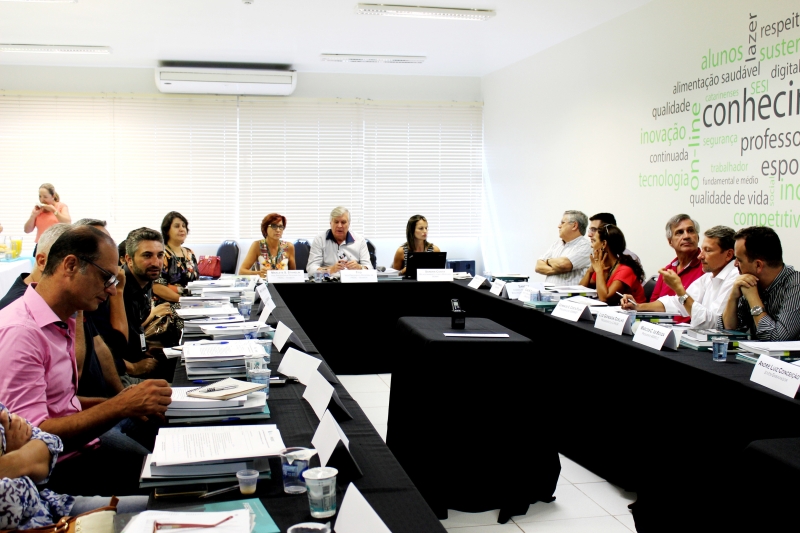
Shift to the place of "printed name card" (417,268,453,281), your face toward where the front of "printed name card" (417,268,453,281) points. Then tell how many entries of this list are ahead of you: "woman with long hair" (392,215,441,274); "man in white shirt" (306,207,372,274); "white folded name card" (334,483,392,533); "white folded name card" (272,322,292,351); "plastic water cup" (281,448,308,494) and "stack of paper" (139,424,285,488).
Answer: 4

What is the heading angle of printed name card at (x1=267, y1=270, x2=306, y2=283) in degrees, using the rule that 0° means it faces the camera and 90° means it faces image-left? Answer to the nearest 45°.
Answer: approximately 0°

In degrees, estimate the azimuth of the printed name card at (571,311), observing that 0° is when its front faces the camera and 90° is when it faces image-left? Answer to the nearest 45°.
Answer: approximately 45°

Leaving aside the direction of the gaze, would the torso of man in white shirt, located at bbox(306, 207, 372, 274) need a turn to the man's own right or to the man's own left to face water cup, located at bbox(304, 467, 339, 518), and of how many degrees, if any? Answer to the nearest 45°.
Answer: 0° — they already face it

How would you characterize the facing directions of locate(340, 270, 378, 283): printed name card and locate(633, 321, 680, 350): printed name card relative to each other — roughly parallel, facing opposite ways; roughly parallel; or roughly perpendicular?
roughly perpendicular

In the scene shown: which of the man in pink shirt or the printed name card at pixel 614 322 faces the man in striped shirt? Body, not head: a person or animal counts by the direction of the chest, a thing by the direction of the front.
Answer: the man in pink shirt

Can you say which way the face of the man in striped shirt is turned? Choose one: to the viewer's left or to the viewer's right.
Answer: to the viewer's left

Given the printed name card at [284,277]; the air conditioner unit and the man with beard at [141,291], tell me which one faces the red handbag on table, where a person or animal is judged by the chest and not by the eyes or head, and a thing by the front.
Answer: the air conditioner unit

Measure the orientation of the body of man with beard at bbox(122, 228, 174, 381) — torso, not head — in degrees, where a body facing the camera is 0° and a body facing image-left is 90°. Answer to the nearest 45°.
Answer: approximately 315°

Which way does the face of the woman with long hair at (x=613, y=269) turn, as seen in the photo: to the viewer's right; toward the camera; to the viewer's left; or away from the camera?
to the viewer's left

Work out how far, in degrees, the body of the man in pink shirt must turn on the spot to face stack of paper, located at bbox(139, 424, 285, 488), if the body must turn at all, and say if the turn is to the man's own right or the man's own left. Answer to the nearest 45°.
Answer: approximately 45° to the man's own right

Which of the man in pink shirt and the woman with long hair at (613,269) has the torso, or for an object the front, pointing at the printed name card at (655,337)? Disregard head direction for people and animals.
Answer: the man in pink shirt

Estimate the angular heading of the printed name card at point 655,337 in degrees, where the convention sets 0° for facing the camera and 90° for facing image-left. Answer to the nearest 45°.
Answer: approximately 45°

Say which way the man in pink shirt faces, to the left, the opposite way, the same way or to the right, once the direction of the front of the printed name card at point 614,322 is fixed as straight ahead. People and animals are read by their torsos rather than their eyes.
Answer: the opposite way
